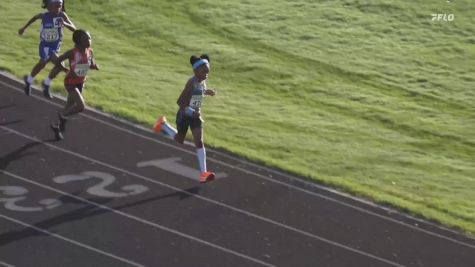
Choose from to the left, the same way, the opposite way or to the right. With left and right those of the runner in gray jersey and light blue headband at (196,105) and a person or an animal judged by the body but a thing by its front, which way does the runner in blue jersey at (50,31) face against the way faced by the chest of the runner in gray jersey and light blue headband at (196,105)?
the same way

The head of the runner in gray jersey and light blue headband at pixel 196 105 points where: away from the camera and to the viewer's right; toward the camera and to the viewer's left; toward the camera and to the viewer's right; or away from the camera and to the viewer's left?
toward the camera and to the viewer's right

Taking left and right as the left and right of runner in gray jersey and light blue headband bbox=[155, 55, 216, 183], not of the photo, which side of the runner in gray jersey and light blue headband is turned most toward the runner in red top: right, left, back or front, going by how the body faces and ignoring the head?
back

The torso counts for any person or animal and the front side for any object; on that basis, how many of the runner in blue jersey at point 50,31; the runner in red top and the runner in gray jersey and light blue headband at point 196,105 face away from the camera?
0

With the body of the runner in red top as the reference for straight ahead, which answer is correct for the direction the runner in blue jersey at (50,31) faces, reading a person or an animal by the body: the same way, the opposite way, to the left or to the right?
the same way

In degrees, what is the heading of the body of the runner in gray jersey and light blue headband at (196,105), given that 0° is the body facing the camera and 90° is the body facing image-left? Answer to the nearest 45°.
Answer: approximately 315°

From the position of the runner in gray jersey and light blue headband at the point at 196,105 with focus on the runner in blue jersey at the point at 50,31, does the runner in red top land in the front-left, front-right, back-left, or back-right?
front-left

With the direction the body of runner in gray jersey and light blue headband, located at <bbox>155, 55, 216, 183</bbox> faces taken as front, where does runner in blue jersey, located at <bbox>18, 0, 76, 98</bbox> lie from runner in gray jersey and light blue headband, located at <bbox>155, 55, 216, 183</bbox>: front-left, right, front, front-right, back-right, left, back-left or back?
back

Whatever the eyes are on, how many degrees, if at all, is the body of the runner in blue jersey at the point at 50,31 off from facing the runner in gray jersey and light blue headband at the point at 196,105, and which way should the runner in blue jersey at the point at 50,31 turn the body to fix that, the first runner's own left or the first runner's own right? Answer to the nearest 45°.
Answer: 0° — they already face them

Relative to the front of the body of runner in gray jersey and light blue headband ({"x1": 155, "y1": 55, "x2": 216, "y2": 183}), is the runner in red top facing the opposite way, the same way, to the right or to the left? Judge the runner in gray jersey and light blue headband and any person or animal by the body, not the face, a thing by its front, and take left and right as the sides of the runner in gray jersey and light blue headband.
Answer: the same way

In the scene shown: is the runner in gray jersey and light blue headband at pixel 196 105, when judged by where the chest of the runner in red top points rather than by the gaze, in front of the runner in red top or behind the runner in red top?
in front

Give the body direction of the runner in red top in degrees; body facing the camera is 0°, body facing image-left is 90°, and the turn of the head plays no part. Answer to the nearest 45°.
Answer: approximately 315°
